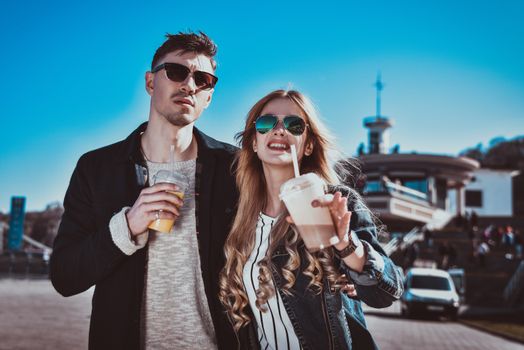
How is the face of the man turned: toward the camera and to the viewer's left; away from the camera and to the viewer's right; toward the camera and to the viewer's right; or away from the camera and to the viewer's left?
toward the camera and to the viewer's right

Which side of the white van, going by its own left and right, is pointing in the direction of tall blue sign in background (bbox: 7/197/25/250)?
right

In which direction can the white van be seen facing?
toward the camera

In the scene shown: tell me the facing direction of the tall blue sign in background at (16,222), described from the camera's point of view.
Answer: facing the viewer

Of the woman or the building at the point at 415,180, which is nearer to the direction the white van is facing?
the woman

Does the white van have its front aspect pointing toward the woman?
yes

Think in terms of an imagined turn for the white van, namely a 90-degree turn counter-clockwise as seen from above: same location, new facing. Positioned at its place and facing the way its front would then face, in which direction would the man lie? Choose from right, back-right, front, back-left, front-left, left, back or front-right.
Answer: right

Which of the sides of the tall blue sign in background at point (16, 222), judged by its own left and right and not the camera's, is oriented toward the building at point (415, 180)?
left

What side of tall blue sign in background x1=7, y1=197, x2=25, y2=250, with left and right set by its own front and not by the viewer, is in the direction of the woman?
front

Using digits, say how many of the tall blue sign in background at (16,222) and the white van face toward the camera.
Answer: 2

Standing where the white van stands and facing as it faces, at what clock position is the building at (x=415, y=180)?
The building is roughly at 6 o'clock from the white van.

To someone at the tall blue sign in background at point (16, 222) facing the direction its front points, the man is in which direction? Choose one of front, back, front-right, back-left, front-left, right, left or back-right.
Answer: front

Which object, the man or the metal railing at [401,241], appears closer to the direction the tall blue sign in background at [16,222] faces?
the man

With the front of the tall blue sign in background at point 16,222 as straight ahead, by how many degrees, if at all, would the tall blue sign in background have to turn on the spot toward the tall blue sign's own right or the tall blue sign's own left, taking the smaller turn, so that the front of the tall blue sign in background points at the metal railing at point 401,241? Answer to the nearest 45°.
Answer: approximately 45° to the tall blue sign's own left

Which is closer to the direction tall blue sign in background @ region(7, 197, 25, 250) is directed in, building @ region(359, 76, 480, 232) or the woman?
the woman
